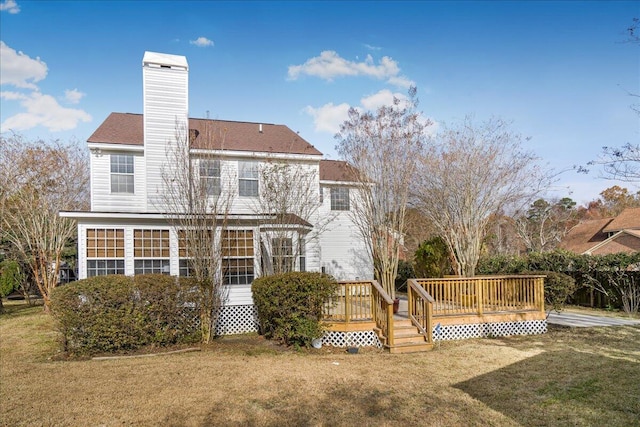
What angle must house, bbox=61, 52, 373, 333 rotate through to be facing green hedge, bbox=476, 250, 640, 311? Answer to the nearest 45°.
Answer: approximately 90° to its right

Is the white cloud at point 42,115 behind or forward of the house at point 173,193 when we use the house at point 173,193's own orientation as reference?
forward

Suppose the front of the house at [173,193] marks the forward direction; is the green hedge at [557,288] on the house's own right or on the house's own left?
on the house's own right

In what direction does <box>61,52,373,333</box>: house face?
away from the camera
